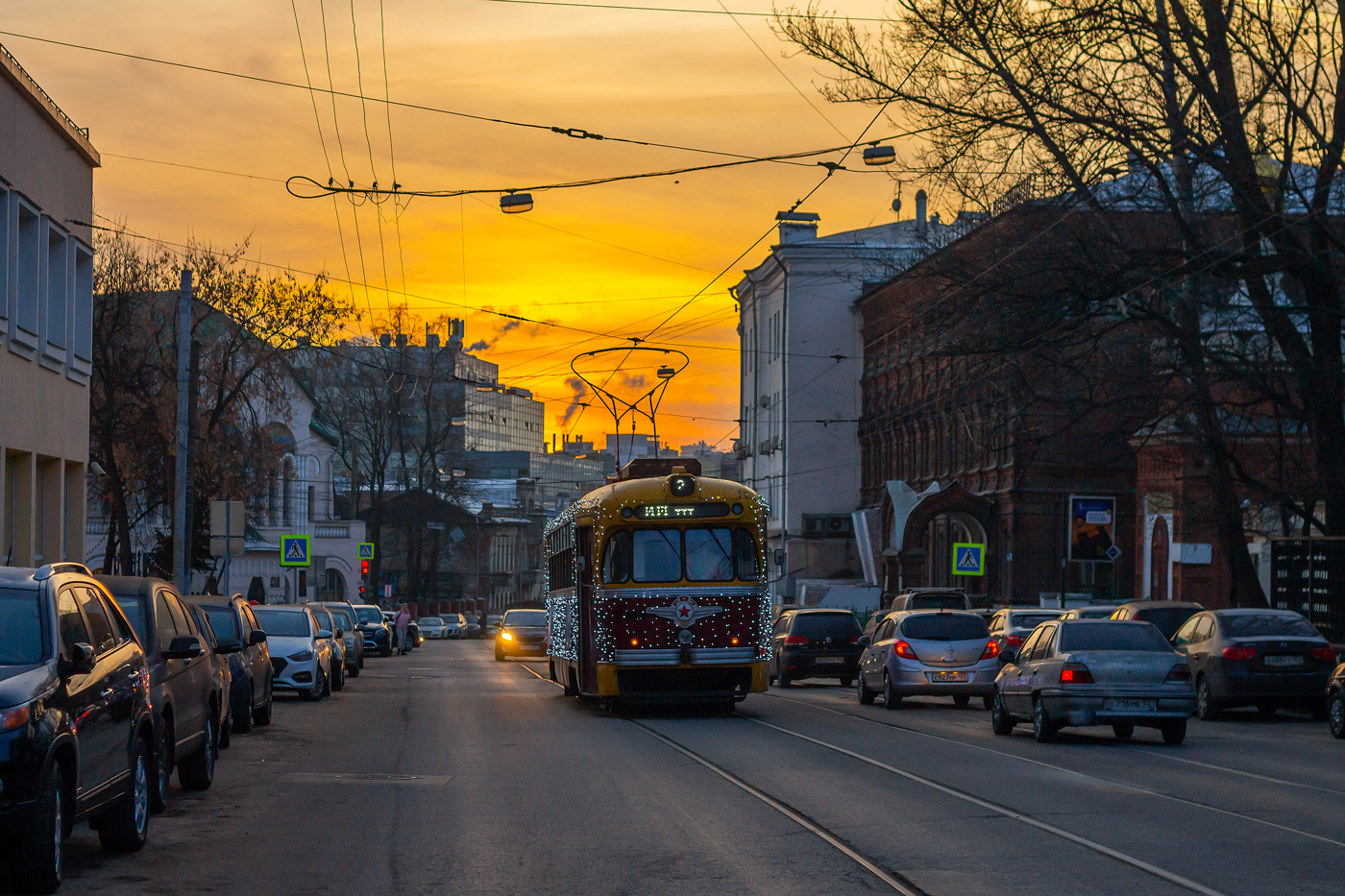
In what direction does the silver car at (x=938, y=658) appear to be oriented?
away from the camera

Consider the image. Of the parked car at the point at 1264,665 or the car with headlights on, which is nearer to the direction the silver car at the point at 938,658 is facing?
the car with headlights on

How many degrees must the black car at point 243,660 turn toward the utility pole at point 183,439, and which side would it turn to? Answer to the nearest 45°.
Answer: approximately 180°

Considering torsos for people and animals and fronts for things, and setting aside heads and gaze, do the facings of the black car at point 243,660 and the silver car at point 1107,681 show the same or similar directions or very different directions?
very different directions

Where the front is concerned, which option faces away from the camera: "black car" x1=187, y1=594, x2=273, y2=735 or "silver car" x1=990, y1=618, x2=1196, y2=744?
the silver car

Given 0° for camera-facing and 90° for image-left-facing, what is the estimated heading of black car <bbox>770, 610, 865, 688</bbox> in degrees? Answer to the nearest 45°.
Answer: approximately 180°

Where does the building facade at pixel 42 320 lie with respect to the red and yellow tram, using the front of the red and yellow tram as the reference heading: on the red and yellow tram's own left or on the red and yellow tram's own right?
on the red and yellow tram's own right

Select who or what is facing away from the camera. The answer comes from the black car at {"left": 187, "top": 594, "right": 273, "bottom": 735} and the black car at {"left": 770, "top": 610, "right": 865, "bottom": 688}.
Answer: the black car at {"left": 770, "top": 610, "right": 865, "bottom": 688}
